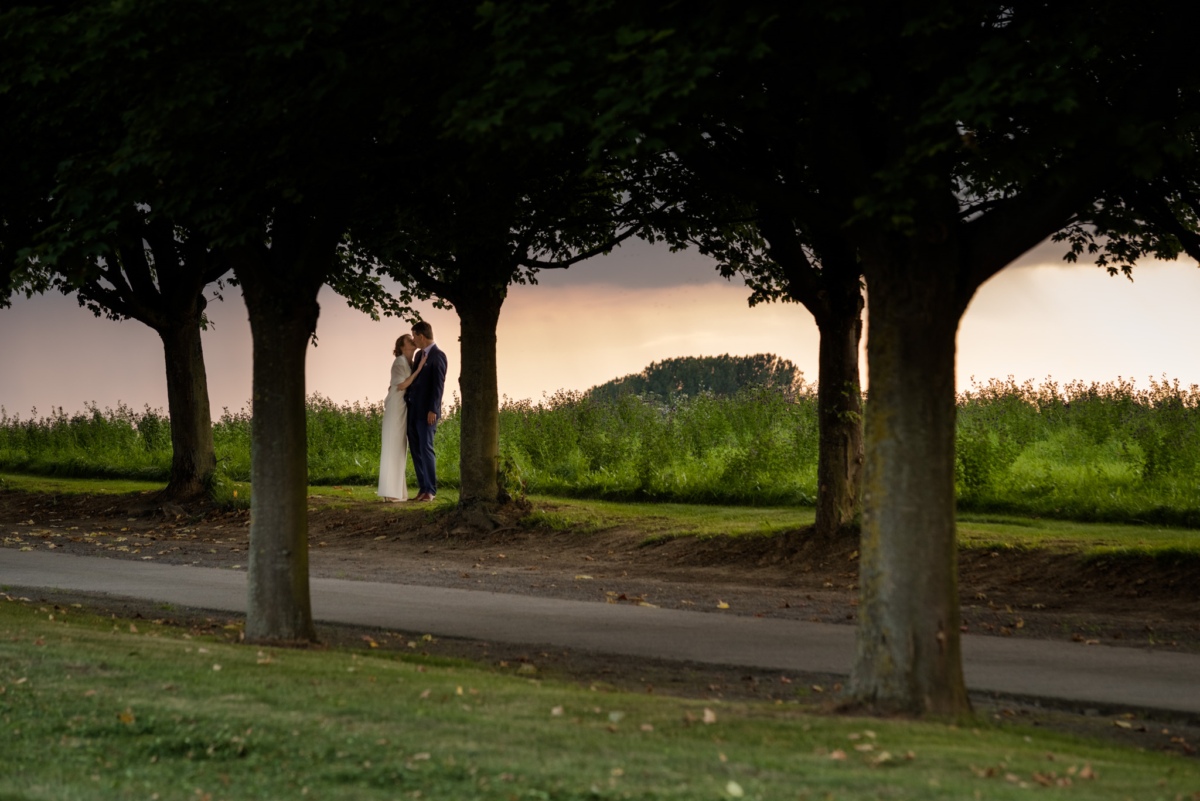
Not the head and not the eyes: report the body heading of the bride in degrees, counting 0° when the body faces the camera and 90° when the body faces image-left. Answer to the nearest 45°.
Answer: approximately 270°

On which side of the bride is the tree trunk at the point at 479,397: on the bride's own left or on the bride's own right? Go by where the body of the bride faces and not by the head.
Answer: on the bride's own right

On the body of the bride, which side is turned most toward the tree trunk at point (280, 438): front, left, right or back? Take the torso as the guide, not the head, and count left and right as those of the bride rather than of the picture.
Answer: right

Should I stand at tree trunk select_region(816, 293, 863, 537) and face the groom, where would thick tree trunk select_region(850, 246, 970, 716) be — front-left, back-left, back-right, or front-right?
back-left

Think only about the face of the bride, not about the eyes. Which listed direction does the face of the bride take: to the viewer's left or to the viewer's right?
to the viewer's right

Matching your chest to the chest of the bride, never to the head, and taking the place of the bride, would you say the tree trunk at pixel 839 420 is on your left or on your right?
on your right

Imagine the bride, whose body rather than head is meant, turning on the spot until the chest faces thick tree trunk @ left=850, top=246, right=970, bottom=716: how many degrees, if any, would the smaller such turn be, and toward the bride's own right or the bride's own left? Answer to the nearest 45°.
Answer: approximately 90° to the bride's own right

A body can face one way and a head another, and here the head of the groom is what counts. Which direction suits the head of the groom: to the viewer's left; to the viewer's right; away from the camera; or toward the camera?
to the viewer's left
